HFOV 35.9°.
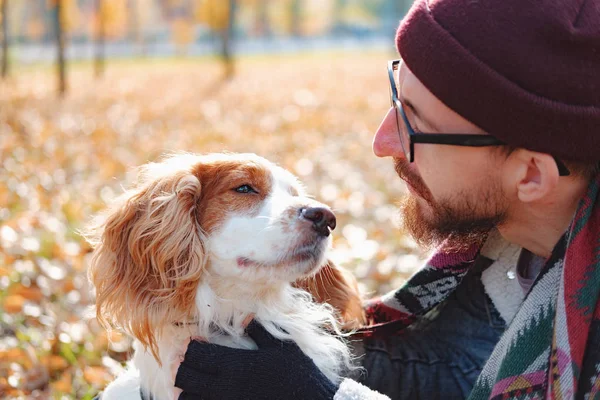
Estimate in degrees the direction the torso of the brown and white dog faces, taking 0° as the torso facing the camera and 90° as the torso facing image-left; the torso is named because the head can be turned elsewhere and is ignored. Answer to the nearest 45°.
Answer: approximately 315°

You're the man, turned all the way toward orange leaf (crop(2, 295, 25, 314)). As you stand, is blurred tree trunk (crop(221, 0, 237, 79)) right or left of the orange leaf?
right

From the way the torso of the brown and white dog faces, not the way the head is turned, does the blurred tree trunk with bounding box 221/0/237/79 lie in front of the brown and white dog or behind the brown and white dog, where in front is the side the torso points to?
behind

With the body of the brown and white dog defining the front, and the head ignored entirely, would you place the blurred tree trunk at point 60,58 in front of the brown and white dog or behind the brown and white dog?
behind

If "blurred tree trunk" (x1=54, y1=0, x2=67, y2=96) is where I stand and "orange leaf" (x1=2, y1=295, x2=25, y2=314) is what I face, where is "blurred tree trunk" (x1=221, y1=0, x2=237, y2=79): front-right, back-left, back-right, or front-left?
back-left

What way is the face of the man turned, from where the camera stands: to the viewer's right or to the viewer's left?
to the viewer's left
